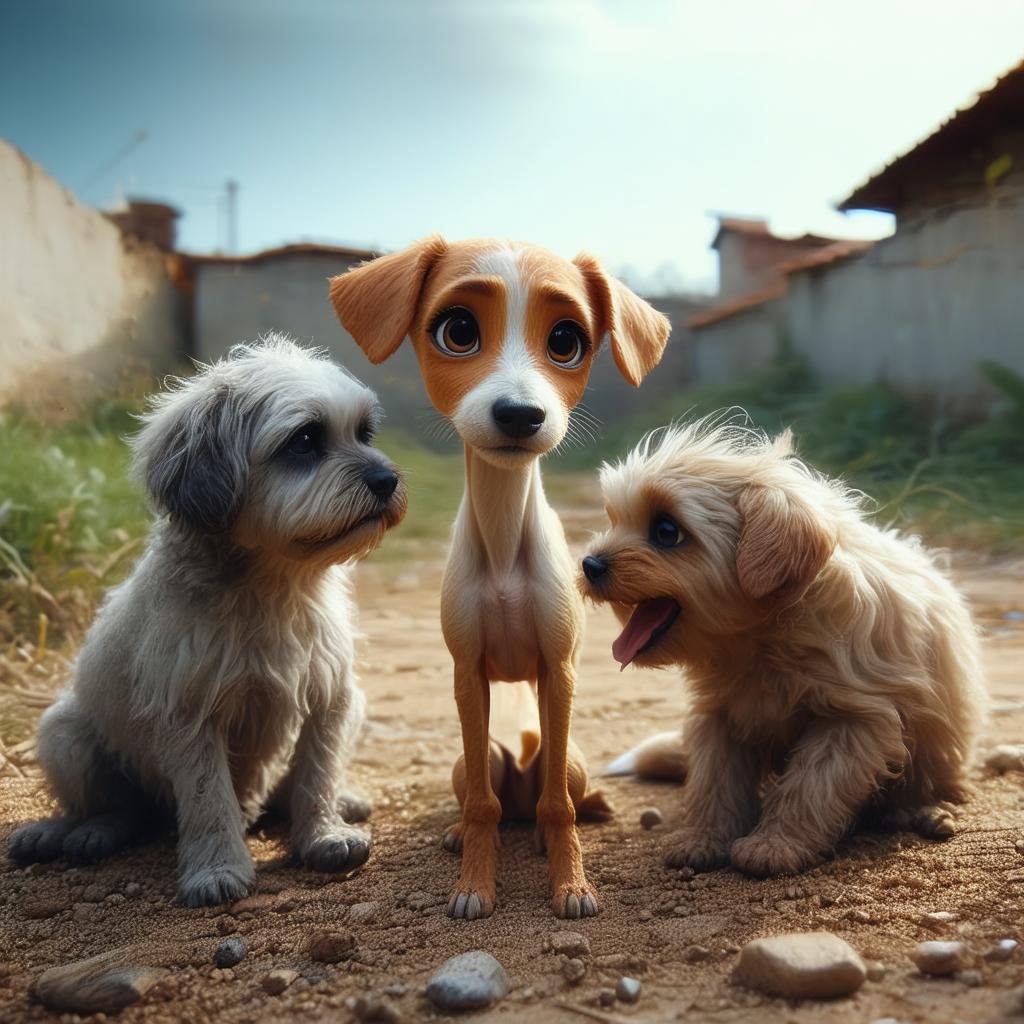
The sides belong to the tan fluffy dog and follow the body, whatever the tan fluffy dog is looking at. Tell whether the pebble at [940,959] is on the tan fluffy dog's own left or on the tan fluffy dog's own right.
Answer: on the tan fluffy dog's own left

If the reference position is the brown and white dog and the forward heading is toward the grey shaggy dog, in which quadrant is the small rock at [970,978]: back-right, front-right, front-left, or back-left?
back-left

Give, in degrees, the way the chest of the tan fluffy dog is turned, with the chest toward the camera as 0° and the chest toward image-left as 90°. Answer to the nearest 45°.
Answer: approximately 45°

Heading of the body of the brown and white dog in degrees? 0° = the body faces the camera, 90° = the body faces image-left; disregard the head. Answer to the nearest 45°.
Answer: approximately 0°

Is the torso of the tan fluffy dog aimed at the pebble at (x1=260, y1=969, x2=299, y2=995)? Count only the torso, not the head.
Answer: yes

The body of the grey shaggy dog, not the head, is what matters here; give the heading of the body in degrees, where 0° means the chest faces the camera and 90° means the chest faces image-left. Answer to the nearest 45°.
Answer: approximately 315°

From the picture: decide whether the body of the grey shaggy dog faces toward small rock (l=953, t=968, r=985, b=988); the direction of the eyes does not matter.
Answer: yes

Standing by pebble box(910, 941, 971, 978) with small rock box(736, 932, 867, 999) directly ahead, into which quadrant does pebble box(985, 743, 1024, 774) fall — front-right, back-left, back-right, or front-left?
back-right
